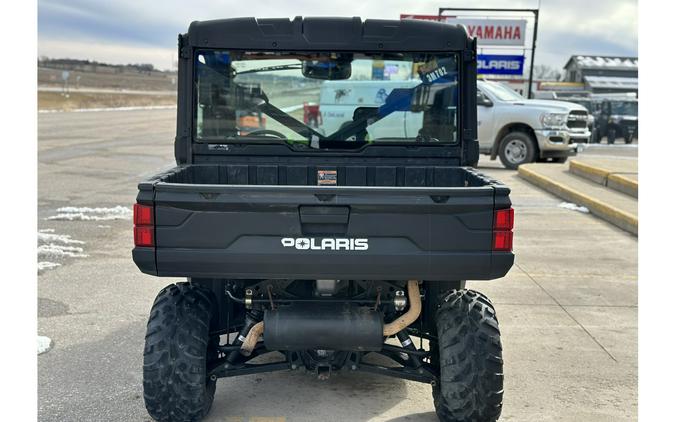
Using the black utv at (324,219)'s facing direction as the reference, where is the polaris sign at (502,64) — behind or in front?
in front

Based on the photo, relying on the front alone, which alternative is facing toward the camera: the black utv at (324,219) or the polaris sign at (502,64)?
the polaris sign

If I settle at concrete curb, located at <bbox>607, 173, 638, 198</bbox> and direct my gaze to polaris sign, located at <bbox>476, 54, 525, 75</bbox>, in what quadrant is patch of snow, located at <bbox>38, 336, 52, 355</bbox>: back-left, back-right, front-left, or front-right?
back-left

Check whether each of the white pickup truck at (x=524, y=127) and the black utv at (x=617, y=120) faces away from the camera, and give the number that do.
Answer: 0

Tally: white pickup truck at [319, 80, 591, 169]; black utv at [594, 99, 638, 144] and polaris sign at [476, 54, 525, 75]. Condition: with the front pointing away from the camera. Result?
0

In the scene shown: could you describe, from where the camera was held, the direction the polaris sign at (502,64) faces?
facing the viewer

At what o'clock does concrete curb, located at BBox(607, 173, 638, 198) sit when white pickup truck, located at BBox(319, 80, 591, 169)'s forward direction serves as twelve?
The concrete curb is roughly at 1 o'clock from the white pickup truck.

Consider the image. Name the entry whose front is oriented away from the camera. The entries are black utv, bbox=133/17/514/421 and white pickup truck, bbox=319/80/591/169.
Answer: the black utv

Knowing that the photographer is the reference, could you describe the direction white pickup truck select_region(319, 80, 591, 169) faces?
facing the viewer and to the right of the viewer

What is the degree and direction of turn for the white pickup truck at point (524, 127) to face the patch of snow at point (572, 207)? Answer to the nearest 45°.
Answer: approximately 45° to its right

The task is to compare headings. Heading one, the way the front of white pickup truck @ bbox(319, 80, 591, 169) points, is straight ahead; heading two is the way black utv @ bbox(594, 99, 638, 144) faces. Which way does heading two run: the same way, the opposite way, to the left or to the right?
to the right

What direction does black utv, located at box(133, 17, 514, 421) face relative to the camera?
away from the camera

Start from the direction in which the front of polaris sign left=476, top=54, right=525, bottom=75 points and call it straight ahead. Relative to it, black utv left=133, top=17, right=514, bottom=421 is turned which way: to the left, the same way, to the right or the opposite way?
the opposite way

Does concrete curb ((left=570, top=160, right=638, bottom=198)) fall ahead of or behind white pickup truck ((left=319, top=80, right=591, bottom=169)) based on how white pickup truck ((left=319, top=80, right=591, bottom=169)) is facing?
ahead
